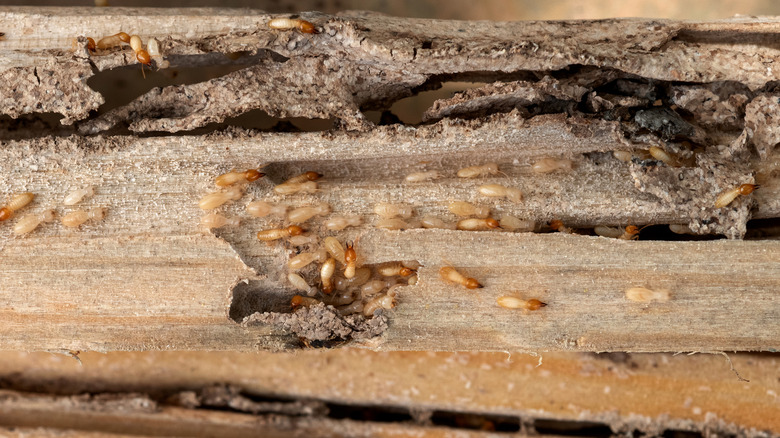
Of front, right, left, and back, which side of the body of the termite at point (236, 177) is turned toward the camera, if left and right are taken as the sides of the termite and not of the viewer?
right

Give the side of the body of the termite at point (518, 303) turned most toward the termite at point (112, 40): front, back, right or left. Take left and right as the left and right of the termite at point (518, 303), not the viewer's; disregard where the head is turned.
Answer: back

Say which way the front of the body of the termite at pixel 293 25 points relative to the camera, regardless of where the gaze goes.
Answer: to the viewer's right

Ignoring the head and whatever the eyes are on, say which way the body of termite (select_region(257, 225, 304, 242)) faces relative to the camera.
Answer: to the viewer's right

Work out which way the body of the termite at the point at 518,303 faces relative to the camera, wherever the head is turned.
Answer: to the viewer's right

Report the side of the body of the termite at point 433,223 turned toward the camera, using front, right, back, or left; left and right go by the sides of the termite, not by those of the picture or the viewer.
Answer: right

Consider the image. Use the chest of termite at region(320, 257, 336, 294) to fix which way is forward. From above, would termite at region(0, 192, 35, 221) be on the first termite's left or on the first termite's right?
on the first termite's right

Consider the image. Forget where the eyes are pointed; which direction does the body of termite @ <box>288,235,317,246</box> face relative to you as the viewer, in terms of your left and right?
facing to the right of the viewer
